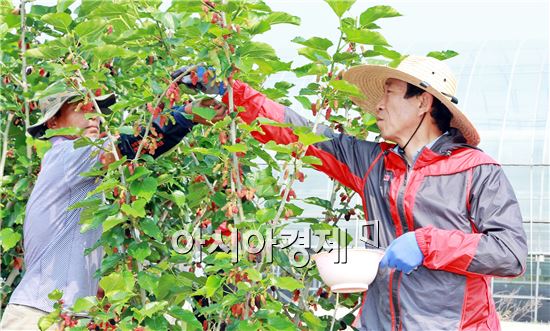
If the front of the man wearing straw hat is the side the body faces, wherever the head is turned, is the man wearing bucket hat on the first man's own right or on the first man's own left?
on the first man's own right

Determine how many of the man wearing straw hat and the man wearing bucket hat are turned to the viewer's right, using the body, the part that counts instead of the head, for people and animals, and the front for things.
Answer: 1

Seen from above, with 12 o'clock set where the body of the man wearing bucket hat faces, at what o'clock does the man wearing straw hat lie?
The man wearing straw hat is roughly at 1 o'clock from the man wearing bucket hat.

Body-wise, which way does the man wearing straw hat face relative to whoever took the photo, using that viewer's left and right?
facing the viewer and to the left of the viewer

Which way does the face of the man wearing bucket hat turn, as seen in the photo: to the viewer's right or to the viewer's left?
to the viewer's right

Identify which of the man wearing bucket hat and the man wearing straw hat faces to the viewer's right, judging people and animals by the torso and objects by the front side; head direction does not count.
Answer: the man wearing bucket hat

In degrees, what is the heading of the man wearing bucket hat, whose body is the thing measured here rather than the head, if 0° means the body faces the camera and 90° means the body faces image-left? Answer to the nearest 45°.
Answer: approximately 270°

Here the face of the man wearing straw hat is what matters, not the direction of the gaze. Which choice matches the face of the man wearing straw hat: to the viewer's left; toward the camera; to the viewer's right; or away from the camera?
to the viewer's left
